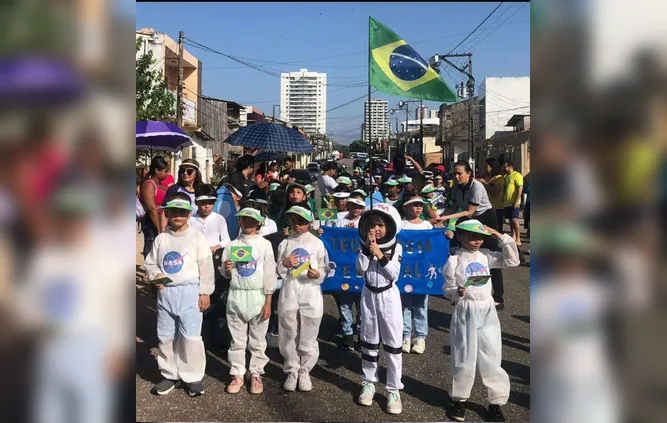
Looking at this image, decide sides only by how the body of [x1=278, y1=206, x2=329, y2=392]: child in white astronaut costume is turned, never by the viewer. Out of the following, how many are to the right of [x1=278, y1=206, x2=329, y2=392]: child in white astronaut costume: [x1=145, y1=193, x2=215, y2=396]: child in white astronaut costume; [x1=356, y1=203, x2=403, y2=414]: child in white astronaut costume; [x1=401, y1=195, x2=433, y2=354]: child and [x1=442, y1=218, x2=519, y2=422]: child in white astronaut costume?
1

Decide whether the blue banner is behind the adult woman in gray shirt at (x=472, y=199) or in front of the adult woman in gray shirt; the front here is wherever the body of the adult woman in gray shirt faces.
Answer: in front

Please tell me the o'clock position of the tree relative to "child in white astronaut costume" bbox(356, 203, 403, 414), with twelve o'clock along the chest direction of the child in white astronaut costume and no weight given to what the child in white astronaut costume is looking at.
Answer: The tree is roughly at 5 o'clock from the child in white astronaut costume.

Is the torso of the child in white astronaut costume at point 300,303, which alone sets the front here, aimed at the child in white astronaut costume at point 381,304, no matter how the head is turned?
no

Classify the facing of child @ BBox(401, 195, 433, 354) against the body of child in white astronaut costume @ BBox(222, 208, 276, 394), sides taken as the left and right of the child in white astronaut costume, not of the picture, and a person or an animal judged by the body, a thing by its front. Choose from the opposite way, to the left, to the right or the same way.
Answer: the same way

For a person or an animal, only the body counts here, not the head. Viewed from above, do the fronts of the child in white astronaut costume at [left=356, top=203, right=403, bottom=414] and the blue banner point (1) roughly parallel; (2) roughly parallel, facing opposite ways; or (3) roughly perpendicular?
roughly parallel

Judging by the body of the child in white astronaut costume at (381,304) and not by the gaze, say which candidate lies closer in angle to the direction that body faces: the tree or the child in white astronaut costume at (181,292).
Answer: the child in white astronaut costume

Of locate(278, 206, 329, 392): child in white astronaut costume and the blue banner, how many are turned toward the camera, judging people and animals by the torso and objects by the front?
2

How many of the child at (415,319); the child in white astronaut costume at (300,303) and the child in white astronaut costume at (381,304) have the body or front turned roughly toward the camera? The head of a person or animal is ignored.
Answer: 3

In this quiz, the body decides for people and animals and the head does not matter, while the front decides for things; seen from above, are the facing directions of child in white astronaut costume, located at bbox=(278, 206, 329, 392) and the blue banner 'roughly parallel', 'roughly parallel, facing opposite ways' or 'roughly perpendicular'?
roughly parallel

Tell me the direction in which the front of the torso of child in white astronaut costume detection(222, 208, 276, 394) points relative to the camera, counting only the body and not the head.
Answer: toward the camera

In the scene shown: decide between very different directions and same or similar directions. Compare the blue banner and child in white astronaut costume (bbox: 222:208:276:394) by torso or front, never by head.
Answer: same or similar directions

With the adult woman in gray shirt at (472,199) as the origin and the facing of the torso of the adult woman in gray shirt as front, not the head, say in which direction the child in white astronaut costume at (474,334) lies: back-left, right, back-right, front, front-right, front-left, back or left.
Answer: front-left

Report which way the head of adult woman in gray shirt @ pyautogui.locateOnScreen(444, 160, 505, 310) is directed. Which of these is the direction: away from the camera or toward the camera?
toward the camera

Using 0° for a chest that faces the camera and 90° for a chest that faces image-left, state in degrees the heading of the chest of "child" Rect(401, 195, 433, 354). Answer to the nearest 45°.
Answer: approximately 0°

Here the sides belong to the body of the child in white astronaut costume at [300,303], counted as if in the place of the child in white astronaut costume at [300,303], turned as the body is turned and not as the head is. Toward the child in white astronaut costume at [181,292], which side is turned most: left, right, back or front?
right

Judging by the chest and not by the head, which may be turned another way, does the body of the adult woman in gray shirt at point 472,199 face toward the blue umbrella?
no
